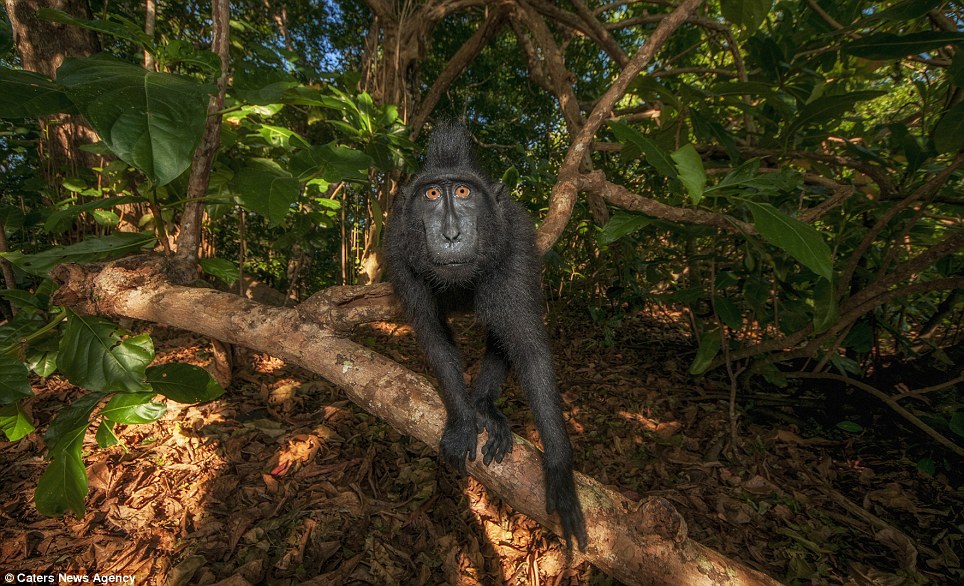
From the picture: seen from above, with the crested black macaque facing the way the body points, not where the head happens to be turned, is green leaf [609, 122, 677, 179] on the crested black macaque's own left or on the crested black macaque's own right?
on the crested black macaque's own left

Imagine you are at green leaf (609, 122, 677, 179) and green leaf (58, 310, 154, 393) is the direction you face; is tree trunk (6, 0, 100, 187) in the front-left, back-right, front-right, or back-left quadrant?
front-right

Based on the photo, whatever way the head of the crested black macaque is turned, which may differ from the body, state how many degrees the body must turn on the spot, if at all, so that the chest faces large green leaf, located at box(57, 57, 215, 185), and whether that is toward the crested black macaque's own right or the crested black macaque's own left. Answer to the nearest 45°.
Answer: approximately 45° to the crested black macaque's own right

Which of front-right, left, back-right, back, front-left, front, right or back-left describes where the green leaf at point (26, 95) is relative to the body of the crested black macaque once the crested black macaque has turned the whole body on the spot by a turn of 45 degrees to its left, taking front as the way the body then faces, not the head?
right

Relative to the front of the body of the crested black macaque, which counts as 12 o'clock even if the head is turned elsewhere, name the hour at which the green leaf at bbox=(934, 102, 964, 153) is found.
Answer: The green leaf is roughly at 9 o'clock from the crested black macaque.

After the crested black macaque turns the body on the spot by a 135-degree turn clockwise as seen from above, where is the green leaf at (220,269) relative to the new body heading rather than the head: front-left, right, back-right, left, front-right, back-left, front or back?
front-left

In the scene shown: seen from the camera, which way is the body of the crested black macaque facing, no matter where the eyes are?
toward the camera

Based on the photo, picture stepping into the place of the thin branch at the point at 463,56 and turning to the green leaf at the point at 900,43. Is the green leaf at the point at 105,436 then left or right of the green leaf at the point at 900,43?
right

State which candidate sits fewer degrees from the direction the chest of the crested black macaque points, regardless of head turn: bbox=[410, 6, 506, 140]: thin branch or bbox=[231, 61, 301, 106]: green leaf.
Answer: the green leaf

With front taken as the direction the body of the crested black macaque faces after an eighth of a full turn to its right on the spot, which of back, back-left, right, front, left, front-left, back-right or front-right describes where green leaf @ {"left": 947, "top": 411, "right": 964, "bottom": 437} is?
back-left

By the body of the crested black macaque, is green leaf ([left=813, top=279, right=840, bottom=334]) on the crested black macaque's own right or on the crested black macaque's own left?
on the crested black macaque's own left

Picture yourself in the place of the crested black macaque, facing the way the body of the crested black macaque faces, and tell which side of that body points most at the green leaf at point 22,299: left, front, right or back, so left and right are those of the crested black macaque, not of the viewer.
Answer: right

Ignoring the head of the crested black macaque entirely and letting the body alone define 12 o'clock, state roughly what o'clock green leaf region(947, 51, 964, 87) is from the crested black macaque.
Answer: The green leaf is roughly at 9 o'clock from the crested black macaque.

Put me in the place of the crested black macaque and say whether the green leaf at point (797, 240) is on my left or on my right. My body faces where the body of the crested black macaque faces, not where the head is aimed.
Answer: on my left
